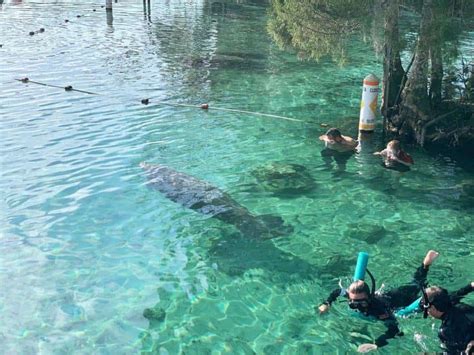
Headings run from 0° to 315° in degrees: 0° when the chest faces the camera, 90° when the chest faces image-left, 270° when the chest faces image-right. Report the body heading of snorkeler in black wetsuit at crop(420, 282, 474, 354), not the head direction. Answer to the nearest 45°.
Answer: approximately 90°

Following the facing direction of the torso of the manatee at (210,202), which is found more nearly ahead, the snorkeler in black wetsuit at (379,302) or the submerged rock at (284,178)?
the submerged rock

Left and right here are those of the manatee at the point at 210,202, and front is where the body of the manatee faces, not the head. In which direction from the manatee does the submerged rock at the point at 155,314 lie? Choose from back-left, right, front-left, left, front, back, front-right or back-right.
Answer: back-left

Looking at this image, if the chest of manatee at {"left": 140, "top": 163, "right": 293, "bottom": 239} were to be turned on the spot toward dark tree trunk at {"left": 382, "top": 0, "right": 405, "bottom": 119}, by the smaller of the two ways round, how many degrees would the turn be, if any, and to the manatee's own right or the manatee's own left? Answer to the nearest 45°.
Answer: approximately 90° to the manatee's own right

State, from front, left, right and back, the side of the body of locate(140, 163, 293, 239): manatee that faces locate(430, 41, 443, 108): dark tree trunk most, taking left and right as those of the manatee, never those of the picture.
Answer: right

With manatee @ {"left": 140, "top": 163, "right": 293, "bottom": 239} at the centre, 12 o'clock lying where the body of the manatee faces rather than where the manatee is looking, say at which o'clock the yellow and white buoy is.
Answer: The yellow and white buoy is roughly at 3 o'clock from the manatee.

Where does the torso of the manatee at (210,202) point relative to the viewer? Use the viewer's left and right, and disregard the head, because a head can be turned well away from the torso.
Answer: facing away from the viewer and to the left of the viewer

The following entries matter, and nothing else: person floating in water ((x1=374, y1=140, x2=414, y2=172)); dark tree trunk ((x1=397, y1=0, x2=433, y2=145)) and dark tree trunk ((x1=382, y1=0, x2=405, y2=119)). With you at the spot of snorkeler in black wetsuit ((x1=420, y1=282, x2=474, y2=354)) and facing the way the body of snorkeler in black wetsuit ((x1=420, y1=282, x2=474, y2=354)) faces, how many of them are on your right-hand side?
3

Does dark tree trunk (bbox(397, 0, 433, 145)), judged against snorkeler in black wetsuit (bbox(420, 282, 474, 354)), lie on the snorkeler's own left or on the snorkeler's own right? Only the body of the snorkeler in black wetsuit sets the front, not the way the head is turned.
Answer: on the snorkeler's own right

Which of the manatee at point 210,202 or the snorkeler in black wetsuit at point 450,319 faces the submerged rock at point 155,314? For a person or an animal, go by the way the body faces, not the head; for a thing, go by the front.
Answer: the snorkeler in black wetsuit
